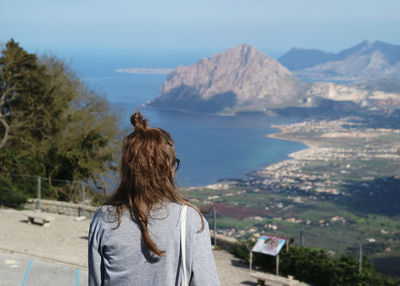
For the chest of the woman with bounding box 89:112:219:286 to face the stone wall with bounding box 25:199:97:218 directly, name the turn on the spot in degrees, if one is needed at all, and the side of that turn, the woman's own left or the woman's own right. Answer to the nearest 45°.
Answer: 0° — they already face it

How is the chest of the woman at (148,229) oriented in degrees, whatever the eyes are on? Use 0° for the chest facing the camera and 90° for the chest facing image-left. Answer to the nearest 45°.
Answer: approximately 180°
